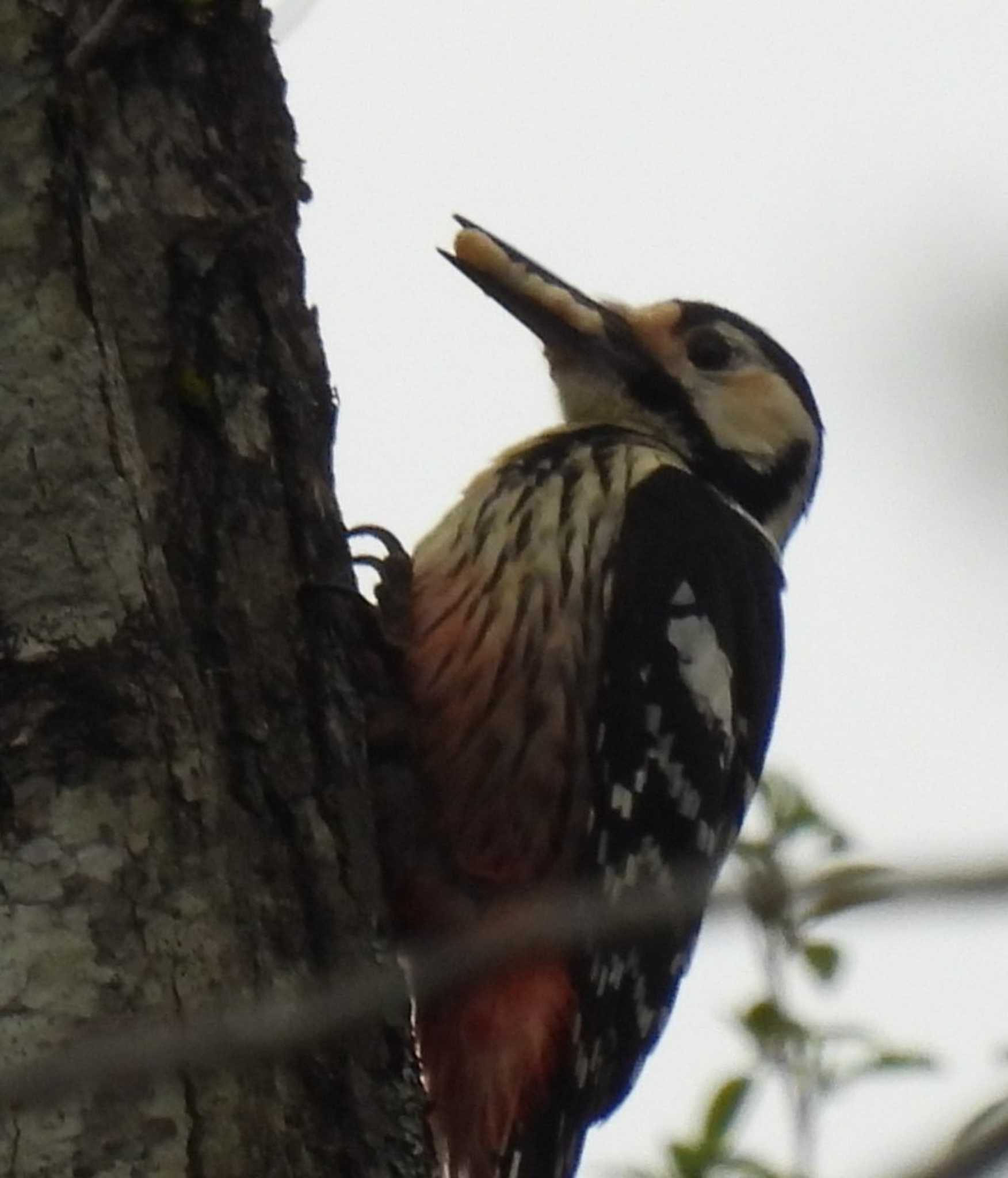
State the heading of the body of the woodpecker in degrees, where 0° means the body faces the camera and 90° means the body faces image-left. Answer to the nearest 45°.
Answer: approximately 90°

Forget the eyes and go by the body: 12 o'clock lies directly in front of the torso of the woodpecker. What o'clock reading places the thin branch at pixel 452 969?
The thin branch is roughly at 9 o'clock from the woodpecker.

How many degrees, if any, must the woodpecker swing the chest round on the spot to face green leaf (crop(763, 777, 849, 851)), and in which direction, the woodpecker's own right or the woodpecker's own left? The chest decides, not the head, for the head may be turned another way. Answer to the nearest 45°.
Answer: approximately 135° to the woodpecker's own left

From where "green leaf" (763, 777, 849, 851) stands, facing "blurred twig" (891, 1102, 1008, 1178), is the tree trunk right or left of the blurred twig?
right

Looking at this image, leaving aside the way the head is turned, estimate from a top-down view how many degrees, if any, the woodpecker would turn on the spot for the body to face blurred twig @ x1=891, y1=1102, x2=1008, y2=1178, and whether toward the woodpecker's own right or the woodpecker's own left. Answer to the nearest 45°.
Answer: approximately 90° to the woodpecker's own left
